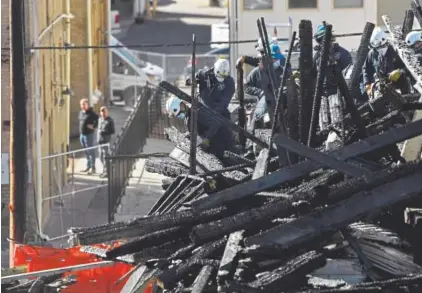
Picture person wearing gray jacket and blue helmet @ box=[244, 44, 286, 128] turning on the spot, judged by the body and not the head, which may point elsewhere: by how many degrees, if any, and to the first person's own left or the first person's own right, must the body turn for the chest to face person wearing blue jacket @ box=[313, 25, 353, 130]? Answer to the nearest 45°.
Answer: approximately 90° to the first person's own left

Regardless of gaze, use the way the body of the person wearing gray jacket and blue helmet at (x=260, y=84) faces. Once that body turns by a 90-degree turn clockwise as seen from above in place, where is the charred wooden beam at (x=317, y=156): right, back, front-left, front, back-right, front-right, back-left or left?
back

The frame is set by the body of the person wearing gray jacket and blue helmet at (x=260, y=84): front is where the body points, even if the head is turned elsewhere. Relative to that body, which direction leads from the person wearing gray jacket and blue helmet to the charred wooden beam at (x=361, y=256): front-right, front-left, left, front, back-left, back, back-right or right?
left
